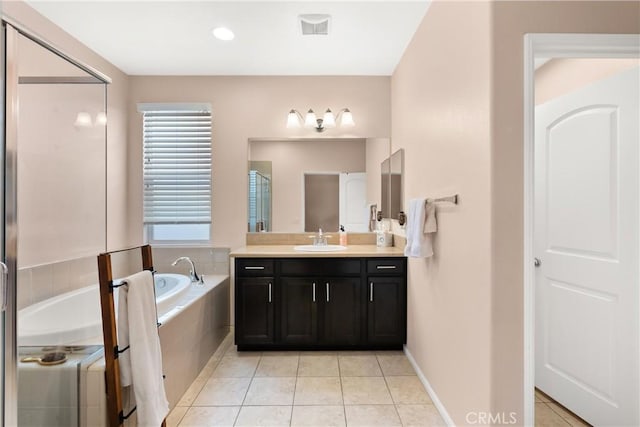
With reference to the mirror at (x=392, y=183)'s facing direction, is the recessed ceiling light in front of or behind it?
in front

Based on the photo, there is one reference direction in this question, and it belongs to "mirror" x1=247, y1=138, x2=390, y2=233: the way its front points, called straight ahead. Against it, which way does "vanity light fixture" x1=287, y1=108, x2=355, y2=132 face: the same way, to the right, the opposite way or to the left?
the same way

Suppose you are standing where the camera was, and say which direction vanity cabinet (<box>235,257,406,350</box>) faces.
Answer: facing the viewer

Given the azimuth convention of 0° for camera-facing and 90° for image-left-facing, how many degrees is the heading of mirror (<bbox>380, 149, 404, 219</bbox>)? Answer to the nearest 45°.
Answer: approximately 90°

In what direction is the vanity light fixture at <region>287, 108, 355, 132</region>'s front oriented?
toward the camera

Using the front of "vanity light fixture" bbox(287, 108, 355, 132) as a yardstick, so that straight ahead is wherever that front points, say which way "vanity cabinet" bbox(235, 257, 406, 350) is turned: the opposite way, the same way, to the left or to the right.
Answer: the same way

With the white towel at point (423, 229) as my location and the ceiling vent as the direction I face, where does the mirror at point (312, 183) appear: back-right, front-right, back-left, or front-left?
front-right

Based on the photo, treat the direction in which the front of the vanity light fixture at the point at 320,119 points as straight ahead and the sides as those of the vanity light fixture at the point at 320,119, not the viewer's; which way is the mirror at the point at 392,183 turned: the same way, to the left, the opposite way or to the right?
to the right

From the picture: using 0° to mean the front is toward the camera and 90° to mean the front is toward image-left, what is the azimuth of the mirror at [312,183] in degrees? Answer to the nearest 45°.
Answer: approximately 0°

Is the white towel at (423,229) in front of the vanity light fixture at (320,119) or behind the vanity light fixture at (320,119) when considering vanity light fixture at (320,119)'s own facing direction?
in front

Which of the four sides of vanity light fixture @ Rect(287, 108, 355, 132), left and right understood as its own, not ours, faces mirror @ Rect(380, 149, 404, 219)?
left

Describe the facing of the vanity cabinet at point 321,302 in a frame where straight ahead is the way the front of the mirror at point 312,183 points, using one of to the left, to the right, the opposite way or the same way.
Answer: the same way

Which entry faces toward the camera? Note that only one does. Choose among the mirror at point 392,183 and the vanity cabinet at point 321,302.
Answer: the vanity cabinet

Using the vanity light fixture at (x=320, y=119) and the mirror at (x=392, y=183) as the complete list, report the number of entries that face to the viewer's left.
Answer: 1
